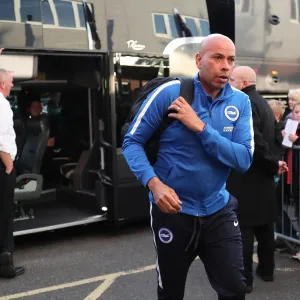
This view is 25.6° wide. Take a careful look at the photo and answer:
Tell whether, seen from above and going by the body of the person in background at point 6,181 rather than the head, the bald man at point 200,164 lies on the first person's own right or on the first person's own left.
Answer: on the first person's own right

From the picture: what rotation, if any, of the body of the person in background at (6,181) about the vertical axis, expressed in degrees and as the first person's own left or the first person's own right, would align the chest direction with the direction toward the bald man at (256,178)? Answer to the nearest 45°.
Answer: approximately 45° to the first person's own right

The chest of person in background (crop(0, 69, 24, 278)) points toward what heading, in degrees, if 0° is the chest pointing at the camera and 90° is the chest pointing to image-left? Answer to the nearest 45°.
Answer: approximately 270°
